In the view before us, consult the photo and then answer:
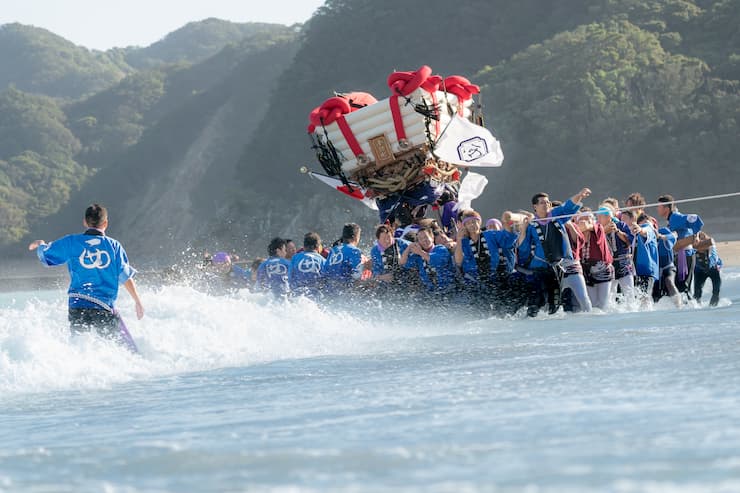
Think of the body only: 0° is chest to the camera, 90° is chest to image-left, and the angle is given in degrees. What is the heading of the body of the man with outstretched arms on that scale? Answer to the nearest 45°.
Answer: approximately 180°

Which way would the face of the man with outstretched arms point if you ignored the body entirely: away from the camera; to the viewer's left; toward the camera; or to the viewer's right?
away from the camera

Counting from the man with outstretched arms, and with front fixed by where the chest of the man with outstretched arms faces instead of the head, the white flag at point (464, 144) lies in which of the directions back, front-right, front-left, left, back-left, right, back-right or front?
front-right

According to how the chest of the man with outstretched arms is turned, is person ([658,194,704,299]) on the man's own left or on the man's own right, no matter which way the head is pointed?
on the man's own right

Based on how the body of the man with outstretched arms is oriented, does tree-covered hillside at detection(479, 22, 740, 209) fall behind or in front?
in front

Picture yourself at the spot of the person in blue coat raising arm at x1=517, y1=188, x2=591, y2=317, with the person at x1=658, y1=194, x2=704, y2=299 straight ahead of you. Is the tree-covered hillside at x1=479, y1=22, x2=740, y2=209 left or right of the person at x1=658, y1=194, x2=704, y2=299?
left

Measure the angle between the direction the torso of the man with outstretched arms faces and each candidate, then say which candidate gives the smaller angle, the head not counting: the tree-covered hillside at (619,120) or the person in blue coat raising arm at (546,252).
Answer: the tree-covered hillside

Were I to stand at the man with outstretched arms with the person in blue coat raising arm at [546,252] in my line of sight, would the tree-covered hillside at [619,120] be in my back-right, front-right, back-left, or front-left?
front-left

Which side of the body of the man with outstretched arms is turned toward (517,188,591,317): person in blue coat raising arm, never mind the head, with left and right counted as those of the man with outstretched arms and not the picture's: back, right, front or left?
right
